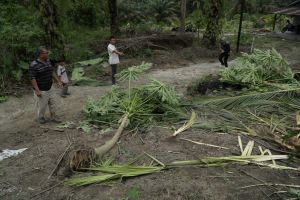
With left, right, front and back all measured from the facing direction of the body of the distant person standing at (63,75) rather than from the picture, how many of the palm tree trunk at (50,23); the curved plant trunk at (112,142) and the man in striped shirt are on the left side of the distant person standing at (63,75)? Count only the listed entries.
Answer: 1

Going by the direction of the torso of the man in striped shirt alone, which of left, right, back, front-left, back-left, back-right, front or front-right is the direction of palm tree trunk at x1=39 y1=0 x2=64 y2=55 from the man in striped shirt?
back-left

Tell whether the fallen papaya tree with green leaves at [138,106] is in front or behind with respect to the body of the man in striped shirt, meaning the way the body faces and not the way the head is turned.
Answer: in front

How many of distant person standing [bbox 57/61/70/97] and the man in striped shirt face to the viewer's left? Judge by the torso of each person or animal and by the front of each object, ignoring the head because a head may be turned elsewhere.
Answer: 0

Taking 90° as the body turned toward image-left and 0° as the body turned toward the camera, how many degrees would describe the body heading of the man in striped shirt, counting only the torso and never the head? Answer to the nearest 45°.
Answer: approximately 315°

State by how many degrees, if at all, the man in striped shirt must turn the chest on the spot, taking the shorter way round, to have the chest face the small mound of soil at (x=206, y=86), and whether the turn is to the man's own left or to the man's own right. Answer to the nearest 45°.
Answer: approximately 45° to the man's own left
